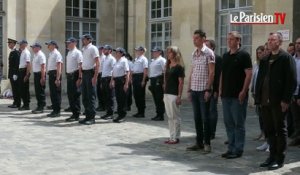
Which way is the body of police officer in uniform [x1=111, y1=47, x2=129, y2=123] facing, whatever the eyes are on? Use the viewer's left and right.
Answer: facing the viewer and to the left of the viewer

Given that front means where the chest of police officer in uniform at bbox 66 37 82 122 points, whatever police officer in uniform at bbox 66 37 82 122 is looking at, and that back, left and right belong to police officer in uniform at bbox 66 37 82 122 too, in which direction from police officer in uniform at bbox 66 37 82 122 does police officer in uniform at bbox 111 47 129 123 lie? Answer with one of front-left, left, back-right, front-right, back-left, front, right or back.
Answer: back-left

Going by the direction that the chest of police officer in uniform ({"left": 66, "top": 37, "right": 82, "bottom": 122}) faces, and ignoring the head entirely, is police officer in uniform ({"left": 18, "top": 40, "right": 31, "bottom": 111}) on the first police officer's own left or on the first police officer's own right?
on the first police officer's own right

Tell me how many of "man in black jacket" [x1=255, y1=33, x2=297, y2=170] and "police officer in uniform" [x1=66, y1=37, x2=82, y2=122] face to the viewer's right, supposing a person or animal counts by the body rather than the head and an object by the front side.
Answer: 0

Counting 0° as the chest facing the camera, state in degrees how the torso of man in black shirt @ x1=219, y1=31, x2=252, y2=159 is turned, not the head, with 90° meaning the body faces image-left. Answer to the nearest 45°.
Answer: approximately 45°

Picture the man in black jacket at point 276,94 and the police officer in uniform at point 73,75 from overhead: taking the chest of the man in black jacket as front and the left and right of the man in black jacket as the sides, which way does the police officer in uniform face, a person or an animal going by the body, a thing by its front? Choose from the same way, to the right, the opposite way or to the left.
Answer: the same way

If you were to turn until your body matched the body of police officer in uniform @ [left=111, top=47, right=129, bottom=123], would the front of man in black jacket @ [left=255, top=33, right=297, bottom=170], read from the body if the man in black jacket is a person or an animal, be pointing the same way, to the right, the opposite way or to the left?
the same way

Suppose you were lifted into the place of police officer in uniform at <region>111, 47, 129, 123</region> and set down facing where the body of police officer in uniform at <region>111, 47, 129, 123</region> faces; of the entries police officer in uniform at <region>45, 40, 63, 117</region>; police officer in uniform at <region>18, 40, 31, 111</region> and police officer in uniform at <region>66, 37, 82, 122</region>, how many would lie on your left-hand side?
0

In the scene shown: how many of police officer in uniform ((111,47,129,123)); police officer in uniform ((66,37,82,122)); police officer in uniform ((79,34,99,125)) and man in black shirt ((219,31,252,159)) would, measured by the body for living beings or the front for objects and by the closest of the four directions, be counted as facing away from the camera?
0

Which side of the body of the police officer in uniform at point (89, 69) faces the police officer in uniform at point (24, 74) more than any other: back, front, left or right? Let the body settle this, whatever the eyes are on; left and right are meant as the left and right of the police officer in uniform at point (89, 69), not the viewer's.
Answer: right

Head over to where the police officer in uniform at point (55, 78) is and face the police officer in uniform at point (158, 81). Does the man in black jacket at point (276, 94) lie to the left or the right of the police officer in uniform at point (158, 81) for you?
right

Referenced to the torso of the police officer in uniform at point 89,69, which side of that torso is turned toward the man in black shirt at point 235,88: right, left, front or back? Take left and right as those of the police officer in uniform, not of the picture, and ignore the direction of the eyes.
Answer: left

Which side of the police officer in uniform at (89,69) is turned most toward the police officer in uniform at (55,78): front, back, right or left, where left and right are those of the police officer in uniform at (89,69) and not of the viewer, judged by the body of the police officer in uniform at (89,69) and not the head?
right
